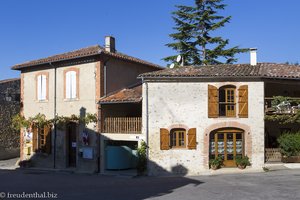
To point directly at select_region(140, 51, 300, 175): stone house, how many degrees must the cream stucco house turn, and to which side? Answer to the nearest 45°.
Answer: approximately 90° to its left

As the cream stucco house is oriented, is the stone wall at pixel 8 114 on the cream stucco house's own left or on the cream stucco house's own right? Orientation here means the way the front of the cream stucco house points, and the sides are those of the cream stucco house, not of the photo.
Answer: on the cream stucco house's own right

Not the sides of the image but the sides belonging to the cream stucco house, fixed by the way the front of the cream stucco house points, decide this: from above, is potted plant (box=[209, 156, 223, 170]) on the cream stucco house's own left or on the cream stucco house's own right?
on the cream stucco house's own left

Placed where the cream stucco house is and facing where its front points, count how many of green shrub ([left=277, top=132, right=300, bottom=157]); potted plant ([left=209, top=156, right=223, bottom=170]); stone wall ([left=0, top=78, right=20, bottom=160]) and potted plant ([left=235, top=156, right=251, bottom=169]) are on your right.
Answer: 1

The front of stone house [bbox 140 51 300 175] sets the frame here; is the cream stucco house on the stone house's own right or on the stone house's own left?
on the stone house's own right

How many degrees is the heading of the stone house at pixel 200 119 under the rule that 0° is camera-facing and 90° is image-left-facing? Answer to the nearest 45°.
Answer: approximately 0°

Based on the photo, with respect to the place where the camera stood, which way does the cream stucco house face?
facing the viewer and to the left of the viewer

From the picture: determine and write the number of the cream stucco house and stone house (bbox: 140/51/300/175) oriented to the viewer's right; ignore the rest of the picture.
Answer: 0

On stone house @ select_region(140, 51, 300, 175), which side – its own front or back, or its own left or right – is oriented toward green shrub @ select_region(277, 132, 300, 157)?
left
